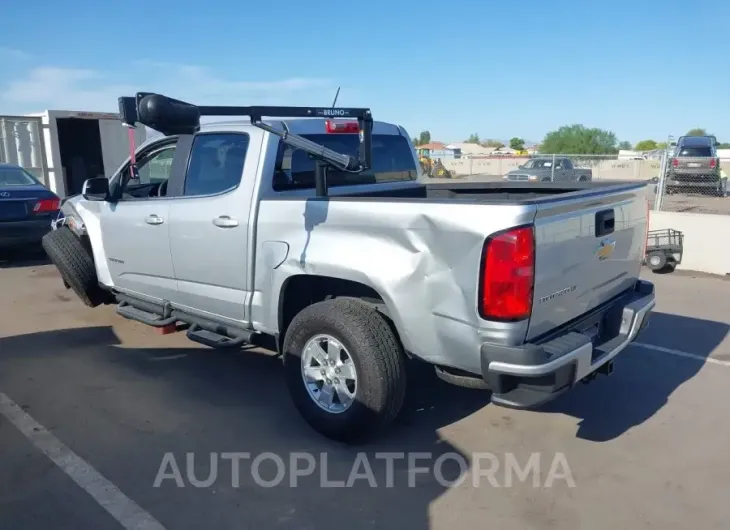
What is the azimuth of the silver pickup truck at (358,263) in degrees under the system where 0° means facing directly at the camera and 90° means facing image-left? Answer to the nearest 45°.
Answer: approximately 135°

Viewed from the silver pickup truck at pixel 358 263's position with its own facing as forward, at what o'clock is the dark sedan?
The dark sedan is roughly at 12 o'clock from the silver pickup truck.

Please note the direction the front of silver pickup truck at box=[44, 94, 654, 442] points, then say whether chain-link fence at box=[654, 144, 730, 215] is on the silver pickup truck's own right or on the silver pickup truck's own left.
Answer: on the silver pickup truck's own right

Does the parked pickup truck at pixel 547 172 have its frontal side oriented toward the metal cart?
no

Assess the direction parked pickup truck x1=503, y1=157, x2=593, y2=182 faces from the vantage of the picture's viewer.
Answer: facing the viewer and to the left of the viewer

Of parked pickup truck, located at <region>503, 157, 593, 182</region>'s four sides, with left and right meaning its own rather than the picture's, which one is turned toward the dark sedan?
front

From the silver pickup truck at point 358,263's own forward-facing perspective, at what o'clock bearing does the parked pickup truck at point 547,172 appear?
The parked pickup truck is roughly at 2 o'clock from the silver pickup truck.

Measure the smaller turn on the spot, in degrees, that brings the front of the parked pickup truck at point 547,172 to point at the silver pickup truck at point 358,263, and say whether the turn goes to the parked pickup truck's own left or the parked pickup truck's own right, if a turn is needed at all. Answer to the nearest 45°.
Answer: approximately 45° to the parked pickup truck's own left

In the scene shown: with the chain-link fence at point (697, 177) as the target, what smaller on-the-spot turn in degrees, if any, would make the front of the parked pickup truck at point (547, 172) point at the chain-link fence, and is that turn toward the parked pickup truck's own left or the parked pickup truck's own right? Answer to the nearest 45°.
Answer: approximately 135° to the parked pickup truck's own left

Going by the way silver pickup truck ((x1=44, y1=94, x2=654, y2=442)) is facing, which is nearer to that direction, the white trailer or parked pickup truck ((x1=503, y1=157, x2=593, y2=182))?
the white trailer

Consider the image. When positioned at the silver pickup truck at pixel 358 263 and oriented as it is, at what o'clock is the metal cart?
The metal cart is roughly at 3 o'clock from the silver pickup truck.

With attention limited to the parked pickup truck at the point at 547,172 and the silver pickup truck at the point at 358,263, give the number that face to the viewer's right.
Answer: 0

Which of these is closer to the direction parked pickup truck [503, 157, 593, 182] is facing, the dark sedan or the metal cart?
the dark sedan

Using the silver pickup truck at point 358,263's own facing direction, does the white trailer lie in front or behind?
in front
